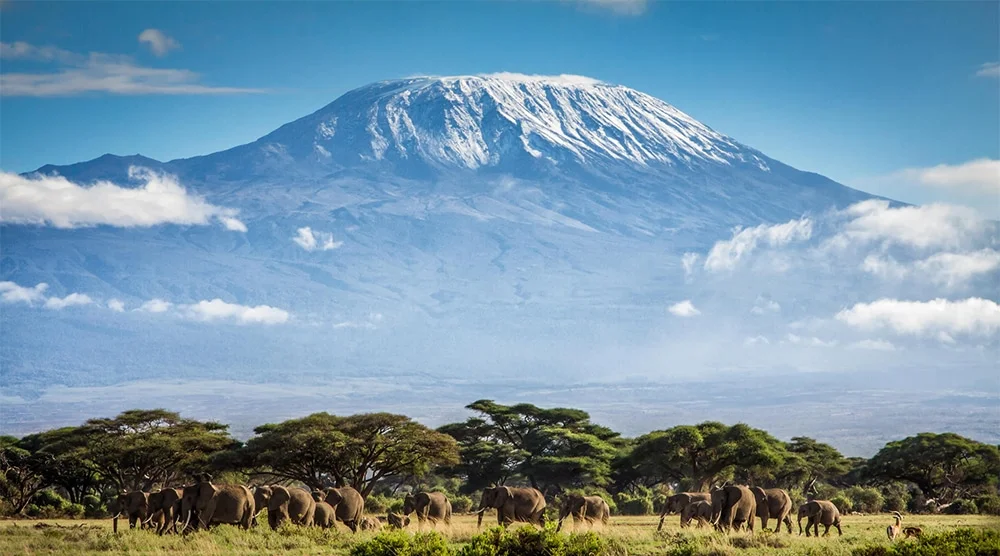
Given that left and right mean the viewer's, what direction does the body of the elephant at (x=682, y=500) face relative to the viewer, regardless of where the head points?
facing to the left of the viewer

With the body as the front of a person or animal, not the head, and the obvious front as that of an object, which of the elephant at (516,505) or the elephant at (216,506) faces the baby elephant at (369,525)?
the elephant at (516,505)

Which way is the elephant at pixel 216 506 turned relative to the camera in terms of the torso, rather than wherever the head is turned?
to the viewer's left

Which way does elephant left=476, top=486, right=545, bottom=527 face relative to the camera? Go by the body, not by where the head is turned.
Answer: to the viewer's left

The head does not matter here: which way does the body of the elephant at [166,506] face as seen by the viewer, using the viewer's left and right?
facing the viewer and to the left of the viewer

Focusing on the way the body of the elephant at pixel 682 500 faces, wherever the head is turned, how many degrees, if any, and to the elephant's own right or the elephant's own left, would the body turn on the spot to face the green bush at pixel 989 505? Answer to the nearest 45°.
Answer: approximately 135° to the elephant's own right

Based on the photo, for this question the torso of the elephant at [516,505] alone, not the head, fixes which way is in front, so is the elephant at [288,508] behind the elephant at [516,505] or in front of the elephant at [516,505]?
in front

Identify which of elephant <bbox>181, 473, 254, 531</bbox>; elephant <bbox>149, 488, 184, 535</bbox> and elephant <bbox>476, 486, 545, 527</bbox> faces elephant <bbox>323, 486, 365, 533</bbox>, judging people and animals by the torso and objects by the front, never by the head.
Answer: elephant <bbox>476, 486, 545, 527</bbox>

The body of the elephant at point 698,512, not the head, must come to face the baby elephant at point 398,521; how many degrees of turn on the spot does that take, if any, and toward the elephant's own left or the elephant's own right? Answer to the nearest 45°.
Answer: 0° — it already faces it

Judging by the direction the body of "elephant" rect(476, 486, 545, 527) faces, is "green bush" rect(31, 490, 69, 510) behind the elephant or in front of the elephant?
in front

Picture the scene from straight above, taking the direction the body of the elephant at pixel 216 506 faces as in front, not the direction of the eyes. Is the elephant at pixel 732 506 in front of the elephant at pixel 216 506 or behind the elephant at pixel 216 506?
behind

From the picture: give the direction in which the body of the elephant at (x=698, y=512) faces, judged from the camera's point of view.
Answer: to the viewer's left

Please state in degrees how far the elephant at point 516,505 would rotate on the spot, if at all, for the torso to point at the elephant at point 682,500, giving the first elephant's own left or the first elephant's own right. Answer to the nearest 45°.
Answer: approximately 180°

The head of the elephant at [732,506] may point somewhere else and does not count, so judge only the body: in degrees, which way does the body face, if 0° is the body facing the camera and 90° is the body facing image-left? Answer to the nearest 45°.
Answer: approximately 45°
